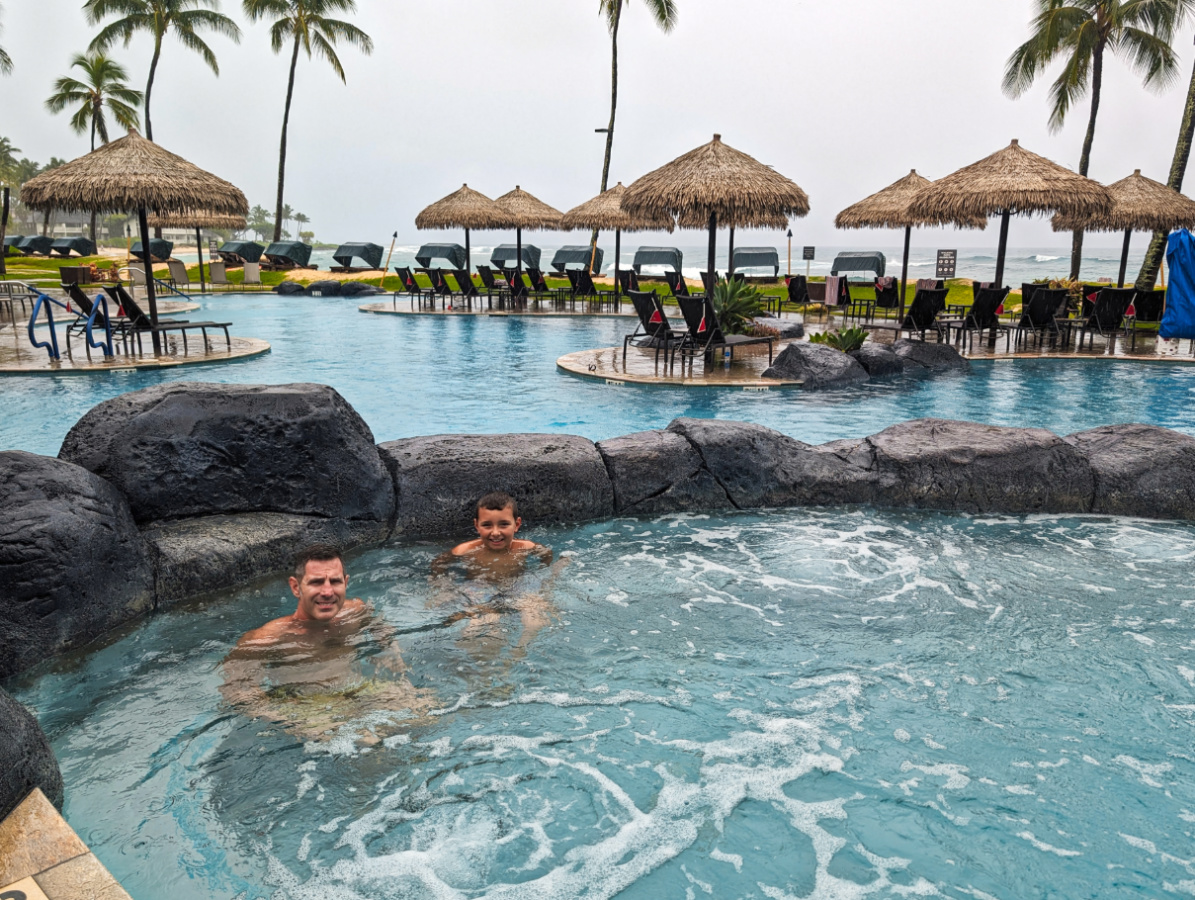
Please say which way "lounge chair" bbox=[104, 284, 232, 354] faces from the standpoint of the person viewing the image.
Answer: facing to the right of the viewer

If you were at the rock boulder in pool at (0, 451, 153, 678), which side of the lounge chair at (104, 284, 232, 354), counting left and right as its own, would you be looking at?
right

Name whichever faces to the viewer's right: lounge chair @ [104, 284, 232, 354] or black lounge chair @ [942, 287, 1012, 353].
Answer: the lounge chair

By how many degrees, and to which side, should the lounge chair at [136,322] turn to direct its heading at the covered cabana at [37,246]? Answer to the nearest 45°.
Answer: approximately 90° to its left

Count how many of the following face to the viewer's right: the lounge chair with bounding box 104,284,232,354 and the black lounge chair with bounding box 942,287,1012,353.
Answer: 1

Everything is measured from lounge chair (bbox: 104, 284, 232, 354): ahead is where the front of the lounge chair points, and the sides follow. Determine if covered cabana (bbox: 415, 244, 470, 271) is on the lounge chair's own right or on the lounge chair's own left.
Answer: on the lounge chair's own left
